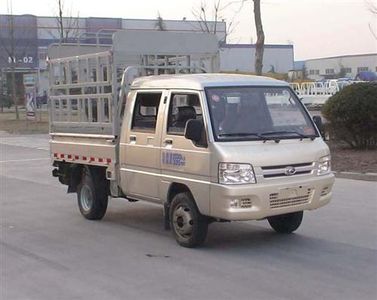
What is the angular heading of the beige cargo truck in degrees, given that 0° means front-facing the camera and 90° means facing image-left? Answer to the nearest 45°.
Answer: approximately 315°
